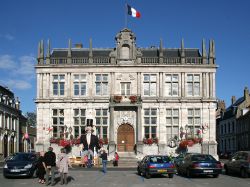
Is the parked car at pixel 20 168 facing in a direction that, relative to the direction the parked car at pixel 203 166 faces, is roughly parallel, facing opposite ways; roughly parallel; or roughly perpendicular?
roughly parallel, facing opposite ways

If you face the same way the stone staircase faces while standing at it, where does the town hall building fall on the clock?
The town hall building is roughly at 6 o'clock from the stone staircase.

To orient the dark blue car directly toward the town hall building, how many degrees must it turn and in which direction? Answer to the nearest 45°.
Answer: approximately 45° to its right

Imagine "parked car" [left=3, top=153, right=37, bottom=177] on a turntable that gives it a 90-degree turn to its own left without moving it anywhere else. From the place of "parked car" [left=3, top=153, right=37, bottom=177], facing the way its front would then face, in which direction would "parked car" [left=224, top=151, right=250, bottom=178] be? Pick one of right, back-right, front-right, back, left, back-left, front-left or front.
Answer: front-left

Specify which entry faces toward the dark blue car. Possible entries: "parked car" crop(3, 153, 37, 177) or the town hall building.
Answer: the town hall building

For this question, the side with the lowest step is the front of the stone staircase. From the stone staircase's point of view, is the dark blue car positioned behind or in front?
in front

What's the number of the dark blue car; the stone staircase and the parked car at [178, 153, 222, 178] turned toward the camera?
1

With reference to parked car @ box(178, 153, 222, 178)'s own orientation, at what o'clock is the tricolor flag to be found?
The tricolor flag is roughly at 11 o'clock from the parked car.

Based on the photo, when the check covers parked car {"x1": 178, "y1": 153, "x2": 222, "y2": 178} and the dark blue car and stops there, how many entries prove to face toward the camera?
0

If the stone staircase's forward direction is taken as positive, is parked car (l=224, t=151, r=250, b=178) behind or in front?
in front

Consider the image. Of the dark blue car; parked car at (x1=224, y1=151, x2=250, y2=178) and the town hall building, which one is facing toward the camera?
the town hall building

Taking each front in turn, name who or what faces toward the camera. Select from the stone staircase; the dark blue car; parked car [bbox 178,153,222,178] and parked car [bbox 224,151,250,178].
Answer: the stone staircase

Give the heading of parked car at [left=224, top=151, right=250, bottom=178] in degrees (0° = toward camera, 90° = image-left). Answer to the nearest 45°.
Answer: approximately 135°
